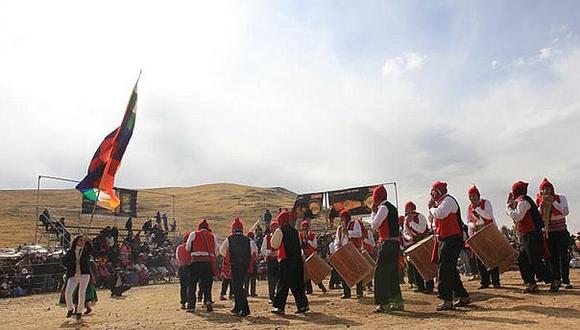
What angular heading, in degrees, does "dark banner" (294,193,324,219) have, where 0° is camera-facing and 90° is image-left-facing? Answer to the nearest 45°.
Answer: approximately 0°

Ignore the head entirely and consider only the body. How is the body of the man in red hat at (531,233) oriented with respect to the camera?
to the viewer's left

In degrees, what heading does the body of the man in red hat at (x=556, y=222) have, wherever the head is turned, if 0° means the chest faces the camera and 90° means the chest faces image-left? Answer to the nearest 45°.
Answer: approximately 45°

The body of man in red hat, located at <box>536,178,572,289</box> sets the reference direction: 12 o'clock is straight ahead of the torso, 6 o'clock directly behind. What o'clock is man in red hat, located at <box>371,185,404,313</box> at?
man in red hat, located at <box>371,185,404,313</box> is roughly at 12 o'clock from man in red hat, located at <box>536,178,572,289</box>.

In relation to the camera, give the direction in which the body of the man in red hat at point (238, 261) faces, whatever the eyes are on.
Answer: away from the camera

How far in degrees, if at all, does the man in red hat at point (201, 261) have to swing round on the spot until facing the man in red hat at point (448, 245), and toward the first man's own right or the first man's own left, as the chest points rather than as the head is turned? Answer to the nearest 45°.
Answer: approximately 135° to the first man's own right

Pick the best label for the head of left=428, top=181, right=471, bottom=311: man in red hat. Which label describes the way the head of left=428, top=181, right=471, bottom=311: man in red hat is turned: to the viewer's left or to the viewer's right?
to the viewer's left

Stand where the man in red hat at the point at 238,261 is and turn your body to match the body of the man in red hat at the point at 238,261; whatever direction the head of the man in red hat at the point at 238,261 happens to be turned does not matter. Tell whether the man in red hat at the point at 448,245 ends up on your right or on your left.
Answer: on your right

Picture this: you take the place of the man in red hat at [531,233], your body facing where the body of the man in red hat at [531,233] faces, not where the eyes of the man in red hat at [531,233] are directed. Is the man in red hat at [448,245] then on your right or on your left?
on your left

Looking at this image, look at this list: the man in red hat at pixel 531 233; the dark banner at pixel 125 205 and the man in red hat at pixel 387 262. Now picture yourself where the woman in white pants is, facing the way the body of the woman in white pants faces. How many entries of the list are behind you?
1

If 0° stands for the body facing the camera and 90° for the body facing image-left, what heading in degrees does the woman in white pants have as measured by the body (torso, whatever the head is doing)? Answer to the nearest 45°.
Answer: approximately 0°

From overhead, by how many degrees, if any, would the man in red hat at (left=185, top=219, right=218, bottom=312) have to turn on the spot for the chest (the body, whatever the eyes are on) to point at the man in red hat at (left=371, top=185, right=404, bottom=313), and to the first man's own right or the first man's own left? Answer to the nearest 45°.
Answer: approximately 135° to the first man's own right

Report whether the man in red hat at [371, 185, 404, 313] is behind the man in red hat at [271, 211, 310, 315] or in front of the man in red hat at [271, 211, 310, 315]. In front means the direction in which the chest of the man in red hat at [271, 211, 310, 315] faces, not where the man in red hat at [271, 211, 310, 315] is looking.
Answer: behind
